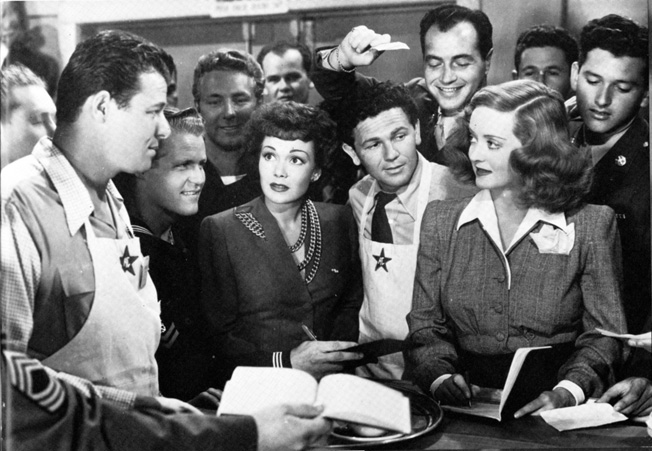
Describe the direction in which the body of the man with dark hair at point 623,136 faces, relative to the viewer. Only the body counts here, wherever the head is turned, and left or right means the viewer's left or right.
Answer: facing the viewer and to the left of the viewer

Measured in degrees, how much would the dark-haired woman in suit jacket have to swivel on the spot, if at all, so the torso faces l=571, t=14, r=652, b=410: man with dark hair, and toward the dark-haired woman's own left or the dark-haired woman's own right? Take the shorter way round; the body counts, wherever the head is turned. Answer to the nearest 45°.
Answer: approximately 45° to the dark-haired woman's own left

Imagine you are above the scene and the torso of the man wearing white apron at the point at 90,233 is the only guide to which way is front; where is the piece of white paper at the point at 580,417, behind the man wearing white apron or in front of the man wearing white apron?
in front

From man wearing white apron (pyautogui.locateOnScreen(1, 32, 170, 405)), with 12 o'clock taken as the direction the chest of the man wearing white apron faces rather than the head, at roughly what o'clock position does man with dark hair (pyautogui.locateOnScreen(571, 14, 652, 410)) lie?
The man with dark hair is roughly at 11 o'clock from the man wearing white apron.

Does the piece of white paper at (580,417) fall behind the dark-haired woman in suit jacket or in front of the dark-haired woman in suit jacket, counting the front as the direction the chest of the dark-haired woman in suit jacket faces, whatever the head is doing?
in front

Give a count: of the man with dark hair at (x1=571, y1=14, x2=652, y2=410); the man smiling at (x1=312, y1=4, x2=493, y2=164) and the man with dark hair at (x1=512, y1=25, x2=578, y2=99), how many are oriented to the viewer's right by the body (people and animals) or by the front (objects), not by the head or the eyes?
0

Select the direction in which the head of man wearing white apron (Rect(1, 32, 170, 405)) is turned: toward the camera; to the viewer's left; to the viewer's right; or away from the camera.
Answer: to the viewer's right

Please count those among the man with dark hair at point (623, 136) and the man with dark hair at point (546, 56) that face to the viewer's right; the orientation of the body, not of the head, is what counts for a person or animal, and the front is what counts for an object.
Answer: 0

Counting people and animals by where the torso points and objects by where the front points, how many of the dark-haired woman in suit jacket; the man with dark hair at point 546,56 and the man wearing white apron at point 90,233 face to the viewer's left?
0

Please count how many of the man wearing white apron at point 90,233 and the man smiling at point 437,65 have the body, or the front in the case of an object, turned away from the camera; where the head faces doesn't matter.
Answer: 0

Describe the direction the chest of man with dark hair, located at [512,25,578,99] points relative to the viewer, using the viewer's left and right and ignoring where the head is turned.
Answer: facing the viewer

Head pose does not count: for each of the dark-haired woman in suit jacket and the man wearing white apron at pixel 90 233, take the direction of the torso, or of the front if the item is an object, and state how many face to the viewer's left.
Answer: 0
